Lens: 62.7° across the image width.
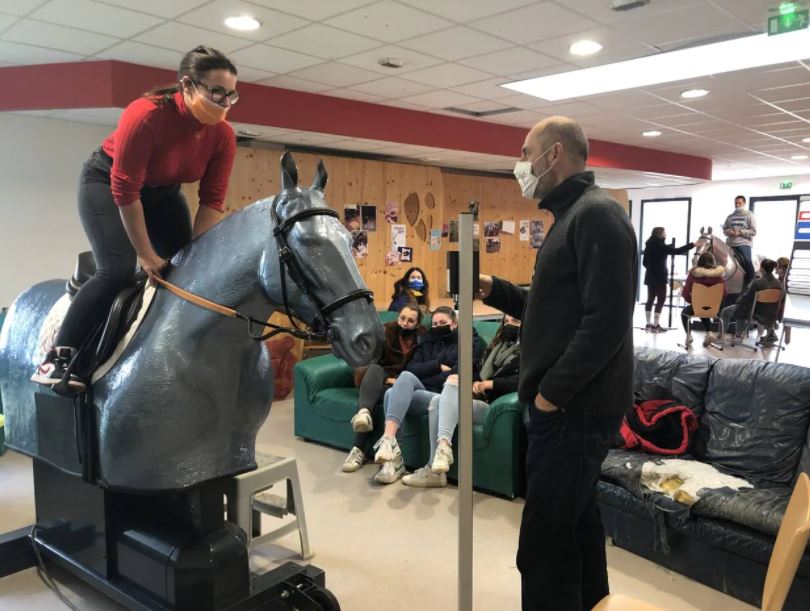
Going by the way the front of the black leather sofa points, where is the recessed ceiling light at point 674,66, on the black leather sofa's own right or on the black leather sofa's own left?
on the black leather sofa's own right

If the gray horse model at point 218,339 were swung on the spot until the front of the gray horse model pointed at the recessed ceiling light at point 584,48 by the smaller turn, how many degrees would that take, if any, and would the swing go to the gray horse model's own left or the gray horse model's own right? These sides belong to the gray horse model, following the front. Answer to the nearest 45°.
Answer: approximately 90° to the gray horse model's own left

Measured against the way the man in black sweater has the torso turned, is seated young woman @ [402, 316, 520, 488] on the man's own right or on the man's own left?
on the man's own right

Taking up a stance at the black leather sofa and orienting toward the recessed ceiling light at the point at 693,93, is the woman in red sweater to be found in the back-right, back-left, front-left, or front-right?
back-left

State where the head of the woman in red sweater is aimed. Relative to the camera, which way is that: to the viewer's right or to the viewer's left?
to the viewer's right

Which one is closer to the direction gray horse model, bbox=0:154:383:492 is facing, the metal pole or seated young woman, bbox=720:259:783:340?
the metal pole

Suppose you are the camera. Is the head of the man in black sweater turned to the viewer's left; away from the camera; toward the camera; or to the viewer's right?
to the viewer's left

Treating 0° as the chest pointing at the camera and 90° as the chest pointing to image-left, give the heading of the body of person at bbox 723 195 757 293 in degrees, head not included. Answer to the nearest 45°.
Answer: approximately 45°

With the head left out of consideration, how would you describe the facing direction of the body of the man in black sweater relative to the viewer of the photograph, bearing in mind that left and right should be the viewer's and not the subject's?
facing to the left of the viewer

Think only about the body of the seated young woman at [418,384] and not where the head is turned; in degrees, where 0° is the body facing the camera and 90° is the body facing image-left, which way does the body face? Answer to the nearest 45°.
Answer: approximately 45°
